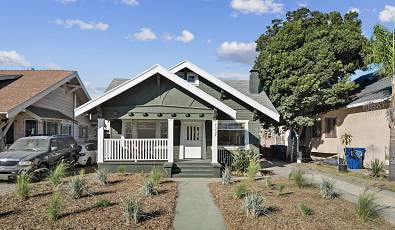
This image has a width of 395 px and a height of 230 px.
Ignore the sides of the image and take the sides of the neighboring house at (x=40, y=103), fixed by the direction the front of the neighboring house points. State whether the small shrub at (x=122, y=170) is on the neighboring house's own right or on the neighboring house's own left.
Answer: on the neighboring house's own left

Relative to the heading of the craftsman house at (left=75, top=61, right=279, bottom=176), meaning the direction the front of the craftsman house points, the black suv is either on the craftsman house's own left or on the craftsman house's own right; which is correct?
on the craftsman house's own right

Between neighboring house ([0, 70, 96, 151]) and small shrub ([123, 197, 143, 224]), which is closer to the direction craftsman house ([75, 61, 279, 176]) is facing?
the small shrub

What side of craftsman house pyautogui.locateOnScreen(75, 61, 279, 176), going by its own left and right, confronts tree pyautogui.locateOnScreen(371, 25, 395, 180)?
left

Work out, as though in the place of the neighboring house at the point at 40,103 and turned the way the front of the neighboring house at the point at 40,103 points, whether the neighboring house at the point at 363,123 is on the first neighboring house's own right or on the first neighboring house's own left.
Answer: on the first neighboring house's own left

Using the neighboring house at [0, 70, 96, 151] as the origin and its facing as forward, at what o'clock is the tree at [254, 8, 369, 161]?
The tree is roughly at 8 o'clock from the neighboring house.

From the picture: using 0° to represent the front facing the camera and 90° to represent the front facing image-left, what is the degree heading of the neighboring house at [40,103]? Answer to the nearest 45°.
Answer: approximately 45°

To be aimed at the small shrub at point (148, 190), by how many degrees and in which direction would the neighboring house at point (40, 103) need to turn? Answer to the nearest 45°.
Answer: approximately 45° to its left

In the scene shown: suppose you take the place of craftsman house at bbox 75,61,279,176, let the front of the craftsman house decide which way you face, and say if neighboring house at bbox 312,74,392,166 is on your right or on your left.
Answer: on your left
